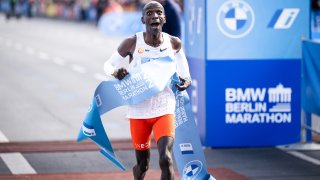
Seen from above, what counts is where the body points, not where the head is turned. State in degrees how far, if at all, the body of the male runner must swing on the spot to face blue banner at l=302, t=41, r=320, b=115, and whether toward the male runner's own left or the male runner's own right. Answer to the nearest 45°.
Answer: approximately 135° to the male runner's own left

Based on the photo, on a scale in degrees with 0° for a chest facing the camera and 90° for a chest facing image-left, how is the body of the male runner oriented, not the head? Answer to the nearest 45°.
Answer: approximately 0°

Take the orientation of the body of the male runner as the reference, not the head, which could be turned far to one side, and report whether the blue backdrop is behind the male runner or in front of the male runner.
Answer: behind
